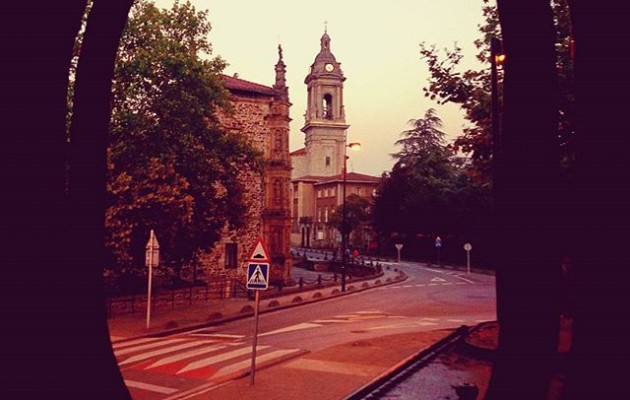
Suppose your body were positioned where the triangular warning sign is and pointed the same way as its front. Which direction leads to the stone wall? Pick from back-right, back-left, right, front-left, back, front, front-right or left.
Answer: back

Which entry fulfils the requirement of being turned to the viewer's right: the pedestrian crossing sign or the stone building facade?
the stone building facade

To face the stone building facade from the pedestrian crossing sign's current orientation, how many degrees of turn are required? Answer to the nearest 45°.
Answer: approximately 180°

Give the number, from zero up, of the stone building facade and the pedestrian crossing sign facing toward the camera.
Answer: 1

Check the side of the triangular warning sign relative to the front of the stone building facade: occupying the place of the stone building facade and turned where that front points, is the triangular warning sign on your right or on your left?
on your right

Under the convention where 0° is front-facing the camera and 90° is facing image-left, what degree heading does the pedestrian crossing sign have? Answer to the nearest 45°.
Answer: approximately 0°

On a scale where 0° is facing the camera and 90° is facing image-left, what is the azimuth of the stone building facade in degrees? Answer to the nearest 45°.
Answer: approximately 270°

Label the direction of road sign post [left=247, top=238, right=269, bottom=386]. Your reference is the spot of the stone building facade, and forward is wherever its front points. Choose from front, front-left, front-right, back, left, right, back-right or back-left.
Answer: right

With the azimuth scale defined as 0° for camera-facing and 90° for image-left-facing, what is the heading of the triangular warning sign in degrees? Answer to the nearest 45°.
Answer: approximately 0°

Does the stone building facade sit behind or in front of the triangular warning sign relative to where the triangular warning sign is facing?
behind

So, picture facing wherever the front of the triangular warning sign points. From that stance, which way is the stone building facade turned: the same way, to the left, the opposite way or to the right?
to the left
